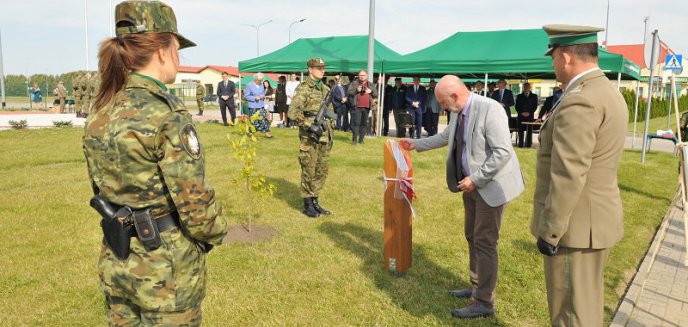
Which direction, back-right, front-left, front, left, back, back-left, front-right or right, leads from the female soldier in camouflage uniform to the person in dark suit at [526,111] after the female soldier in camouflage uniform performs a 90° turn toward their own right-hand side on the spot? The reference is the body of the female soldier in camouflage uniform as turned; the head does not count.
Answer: left

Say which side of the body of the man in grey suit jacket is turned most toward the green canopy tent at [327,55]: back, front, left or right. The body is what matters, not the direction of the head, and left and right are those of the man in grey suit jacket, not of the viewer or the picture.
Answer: right

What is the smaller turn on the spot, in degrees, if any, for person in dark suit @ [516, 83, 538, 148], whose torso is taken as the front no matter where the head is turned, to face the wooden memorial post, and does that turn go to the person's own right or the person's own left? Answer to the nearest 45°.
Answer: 0° — they already face it

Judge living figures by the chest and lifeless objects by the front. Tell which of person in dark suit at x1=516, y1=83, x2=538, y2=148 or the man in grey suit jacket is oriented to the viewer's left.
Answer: the man in grey suit jacket

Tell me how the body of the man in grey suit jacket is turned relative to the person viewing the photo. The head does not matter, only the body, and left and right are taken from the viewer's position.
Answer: facing to the left of the viewer

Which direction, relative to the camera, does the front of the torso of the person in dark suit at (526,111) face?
toward the camera

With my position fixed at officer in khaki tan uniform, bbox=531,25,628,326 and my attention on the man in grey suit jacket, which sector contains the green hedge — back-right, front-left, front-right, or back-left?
front-right

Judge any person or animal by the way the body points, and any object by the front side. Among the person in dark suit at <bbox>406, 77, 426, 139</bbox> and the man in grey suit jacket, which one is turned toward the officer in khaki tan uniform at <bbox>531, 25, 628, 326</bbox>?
the person in dark suit

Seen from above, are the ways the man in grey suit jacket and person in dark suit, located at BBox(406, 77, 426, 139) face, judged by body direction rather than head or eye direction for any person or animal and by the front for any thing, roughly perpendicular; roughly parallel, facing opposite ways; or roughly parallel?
roughly perpendicular

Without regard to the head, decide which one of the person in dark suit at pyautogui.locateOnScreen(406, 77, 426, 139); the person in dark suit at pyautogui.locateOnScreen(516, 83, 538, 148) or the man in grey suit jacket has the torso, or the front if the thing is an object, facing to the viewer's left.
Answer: the man in grey suit jacket

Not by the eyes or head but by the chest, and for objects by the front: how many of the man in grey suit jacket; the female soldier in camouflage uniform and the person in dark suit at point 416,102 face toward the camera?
1

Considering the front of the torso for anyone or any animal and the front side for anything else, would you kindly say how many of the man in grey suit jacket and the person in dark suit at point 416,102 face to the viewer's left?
1

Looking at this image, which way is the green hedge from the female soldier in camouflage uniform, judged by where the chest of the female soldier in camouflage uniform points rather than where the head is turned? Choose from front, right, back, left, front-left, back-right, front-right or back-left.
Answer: front

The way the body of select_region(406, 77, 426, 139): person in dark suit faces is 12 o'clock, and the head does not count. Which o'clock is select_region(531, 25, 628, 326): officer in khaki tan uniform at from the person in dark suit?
The officer in khaki tan uniform is roughly at 12 o'clock from the person in dark suit.

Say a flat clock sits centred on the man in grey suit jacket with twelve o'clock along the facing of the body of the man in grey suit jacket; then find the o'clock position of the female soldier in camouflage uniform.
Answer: The female soldier in camouflage uniform is roughly at 10 o'clock from the man in grey suit jacket.

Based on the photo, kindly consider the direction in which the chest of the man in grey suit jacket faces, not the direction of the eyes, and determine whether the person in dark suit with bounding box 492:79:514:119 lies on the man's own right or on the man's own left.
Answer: on the man's own right

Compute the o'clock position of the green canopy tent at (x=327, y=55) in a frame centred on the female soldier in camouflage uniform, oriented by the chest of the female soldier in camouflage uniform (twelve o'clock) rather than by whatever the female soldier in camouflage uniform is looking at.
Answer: The green canopy tent is roughly at 11 o'clock from the female soldier in camouflage uniform.

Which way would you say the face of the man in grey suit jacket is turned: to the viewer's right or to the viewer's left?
to the viewer's left
